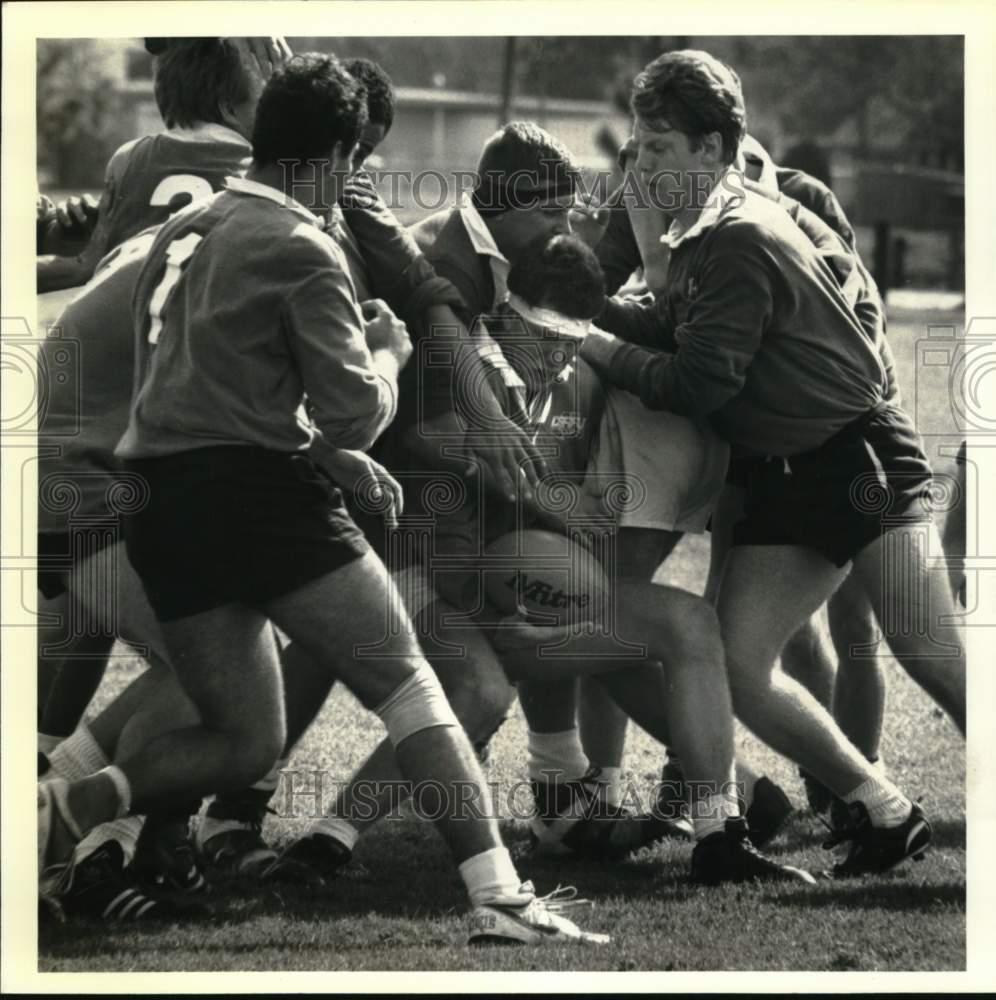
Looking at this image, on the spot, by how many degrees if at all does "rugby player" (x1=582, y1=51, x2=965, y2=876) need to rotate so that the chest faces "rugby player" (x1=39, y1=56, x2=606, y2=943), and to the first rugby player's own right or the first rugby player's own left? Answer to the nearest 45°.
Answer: approximately 45° to the first rugby player's own left

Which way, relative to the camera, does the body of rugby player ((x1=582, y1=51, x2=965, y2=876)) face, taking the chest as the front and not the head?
to the viewer's left

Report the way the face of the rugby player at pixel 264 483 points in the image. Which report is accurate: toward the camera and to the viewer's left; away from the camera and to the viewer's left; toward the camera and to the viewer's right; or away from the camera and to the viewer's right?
away from the camera and to the viewer's right

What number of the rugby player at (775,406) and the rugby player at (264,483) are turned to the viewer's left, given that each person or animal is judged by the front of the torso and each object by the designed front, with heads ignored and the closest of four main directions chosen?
1

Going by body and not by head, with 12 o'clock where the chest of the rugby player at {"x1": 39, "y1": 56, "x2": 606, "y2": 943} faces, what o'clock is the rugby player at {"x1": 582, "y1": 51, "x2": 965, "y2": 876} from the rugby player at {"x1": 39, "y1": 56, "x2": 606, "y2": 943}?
the rugby player at {"x1": 582, "y1": 51, "x2": 965, "y2": 876} is roughly at 1 o'clock from the rugby player at {"x1": 39, "y1": 56, "x2": 606, "y2": 943}.

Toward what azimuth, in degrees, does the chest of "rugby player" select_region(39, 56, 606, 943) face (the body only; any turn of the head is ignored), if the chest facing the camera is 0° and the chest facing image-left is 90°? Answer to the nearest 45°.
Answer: approximately 225°

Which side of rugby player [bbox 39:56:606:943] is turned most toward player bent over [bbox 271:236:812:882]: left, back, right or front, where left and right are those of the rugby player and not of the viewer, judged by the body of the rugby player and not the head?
front

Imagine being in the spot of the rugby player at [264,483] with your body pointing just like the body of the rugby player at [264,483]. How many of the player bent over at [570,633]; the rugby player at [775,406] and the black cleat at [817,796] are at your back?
0
